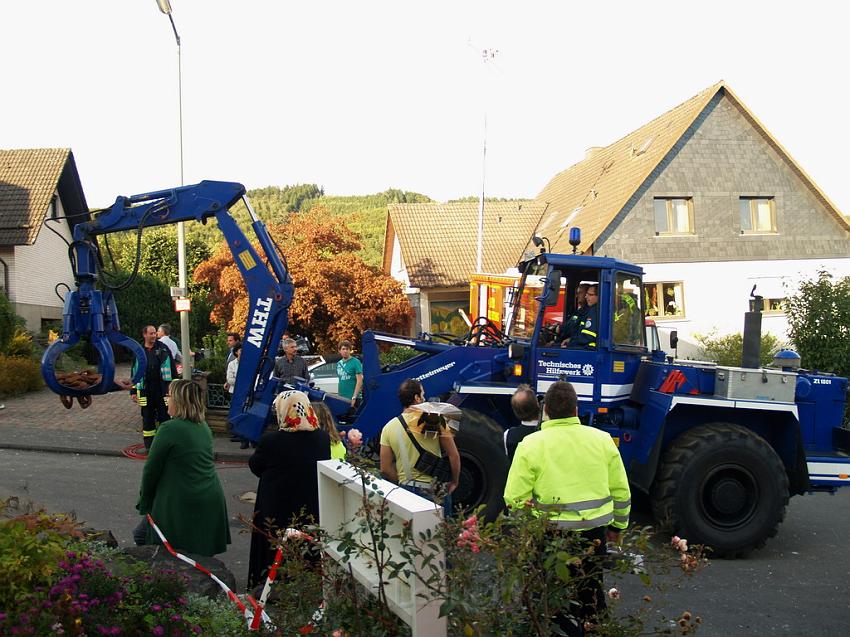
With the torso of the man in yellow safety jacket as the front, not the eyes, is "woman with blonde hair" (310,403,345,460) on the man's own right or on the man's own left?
on the man's own left

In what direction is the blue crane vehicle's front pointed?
to the viewer's left

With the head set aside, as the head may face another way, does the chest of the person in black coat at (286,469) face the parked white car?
yes

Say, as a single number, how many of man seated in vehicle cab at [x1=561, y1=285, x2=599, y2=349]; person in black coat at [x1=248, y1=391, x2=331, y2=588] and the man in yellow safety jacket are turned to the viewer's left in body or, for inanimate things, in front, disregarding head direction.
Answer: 1

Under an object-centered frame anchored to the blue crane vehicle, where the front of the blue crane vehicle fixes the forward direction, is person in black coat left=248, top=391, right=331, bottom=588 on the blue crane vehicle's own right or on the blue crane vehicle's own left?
on the blue crane vehicle's own left

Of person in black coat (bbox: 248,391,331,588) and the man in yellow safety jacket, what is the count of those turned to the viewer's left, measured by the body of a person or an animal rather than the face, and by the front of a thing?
0

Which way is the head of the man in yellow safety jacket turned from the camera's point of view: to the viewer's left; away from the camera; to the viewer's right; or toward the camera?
away from the camera

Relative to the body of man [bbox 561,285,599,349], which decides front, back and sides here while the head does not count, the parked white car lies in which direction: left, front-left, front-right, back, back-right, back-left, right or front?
front-right

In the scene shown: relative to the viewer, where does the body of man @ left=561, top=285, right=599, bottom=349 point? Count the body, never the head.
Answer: to the viewer's left

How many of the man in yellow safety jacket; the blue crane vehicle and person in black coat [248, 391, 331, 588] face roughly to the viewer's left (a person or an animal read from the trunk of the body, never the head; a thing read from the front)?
1

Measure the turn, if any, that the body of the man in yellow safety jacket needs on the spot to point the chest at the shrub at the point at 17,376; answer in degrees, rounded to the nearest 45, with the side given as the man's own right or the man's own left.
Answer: approximately 45° to the man's own left

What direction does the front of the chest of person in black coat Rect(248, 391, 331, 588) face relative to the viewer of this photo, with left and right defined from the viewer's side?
facing away from the viewer

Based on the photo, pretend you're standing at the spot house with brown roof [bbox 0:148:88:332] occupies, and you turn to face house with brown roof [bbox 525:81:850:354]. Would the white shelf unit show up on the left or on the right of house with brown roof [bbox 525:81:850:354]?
right

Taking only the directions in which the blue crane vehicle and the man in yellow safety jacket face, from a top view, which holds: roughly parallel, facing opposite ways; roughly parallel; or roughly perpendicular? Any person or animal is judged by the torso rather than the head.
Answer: roughly perpendicular

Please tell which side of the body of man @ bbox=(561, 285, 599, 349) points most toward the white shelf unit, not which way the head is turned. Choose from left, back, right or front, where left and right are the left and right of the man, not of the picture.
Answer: left

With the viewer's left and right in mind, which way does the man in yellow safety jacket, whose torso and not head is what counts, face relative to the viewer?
facing away from the viewer

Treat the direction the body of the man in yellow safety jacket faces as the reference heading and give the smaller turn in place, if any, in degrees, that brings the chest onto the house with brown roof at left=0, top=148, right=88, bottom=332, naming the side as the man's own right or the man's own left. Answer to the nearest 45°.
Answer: approximately 45° to the man's own left
